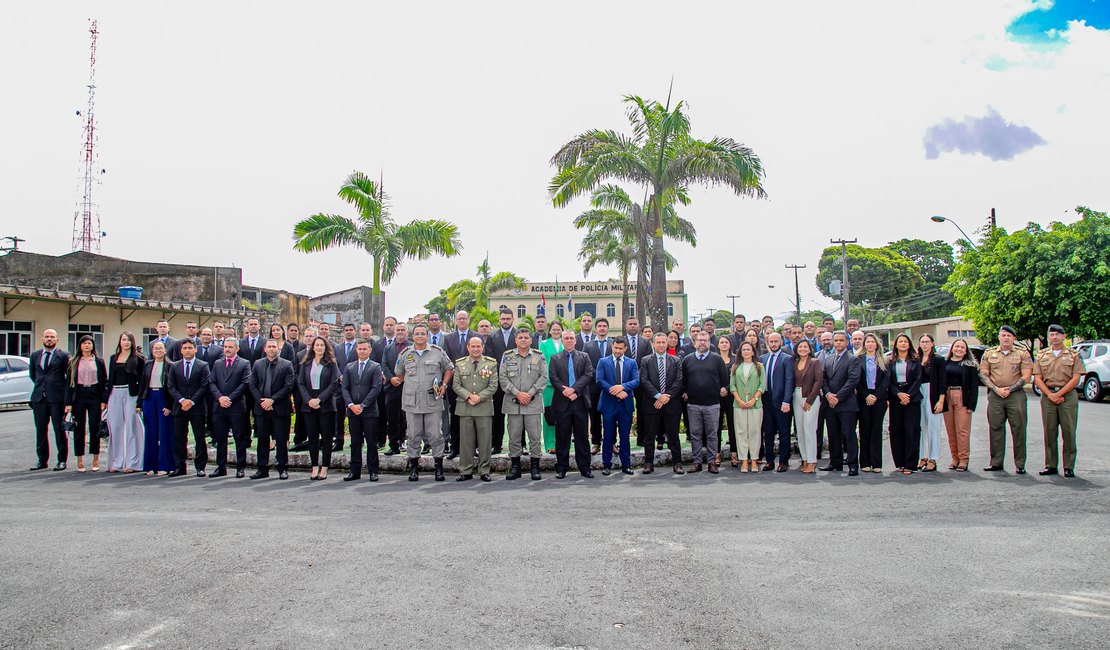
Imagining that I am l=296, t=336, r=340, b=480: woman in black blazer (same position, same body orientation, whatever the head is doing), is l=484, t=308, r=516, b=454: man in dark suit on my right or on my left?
on my left

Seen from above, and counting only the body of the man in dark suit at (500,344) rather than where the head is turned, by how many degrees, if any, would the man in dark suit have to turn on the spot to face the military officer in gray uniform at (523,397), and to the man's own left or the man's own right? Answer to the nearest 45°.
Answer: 0° — they already face them

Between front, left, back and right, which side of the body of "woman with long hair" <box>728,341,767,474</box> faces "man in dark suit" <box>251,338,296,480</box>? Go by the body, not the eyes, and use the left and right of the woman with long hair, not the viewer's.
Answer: right

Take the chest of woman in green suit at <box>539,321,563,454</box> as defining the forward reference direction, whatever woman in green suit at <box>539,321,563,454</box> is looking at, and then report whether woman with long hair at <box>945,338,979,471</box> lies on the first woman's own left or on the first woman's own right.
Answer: on the first woman's own left

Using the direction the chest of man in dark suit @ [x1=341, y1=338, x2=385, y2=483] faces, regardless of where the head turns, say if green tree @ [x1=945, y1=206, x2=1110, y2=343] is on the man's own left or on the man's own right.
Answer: on the man's own left

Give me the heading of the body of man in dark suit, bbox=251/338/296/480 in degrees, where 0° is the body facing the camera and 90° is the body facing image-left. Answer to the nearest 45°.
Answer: approximately 0°

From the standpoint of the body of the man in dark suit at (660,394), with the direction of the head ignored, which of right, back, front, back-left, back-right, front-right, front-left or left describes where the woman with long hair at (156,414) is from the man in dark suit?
right

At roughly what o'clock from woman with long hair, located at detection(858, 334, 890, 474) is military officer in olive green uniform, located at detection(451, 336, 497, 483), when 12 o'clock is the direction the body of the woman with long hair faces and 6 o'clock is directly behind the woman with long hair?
The military officer in olive green uniform is roughly at 2 o'clock from the woman with long hair.
